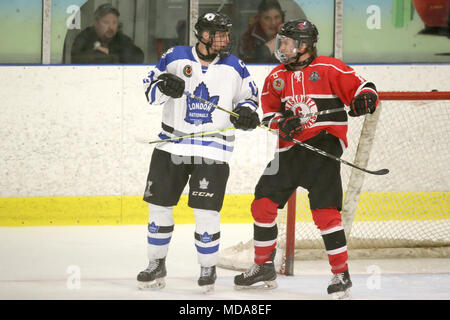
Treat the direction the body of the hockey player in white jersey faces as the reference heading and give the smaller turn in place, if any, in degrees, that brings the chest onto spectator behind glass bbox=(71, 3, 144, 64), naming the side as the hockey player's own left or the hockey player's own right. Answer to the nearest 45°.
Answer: approximately 180°

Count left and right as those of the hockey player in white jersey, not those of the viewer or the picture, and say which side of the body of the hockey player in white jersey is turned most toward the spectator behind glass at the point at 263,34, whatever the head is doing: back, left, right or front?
back

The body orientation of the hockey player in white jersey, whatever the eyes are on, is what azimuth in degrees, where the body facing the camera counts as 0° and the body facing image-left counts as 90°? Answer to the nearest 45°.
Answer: approximately 0°
